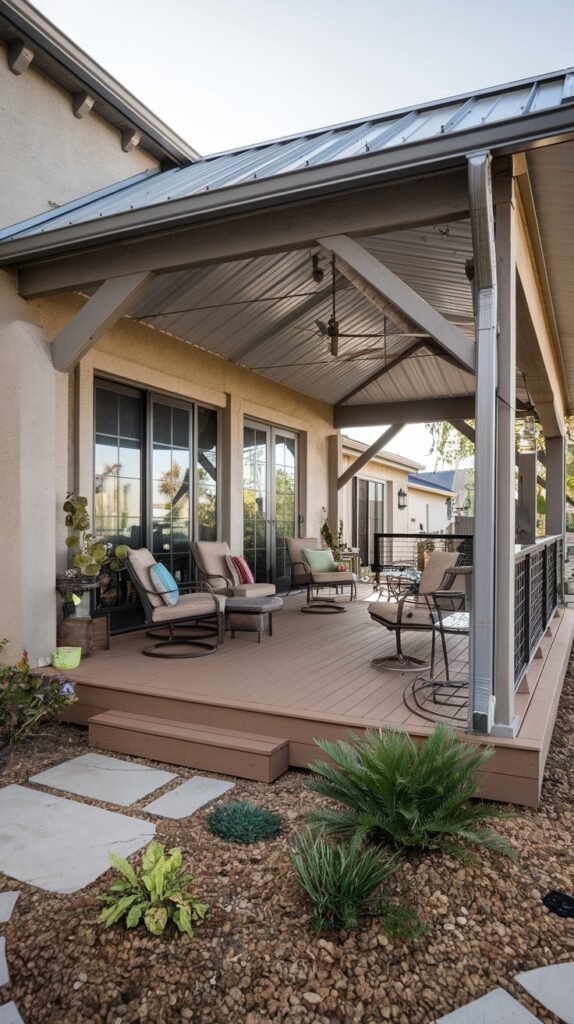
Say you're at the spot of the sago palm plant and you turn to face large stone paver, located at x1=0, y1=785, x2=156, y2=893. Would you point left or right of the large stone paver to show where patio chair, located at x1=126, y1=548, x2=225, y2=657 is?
right

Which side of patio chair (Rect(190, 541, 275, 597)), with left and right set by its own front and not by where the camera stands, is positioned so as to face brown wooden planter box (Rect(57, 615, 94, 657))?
right

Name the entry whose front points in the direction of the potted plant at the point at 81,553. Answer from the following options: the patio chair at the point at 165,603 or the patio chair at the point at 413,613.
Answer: the patio chair at the point at 413,613

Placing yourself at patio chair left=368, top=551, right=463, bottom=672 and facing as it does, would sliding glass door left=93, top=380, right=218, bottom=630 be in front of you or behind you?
in front

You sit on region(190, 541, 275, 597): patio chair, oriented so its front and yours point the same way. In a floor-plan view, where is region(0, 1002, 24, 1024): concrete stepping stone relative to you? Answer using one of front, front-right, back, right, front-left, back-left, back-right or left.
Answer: front-right

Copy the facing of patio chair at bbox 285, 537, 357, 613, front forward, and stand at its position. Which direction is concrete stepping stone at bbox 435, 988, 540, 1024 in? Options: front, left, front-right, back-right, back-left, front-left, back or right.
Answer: front-right

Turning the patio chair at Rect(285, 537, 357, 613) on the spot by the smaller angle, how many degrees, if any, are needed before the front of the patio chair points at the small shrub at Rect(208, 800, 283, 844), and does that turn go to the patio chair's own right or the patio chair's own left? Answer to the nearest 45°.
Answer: approximately 45° to the patio chair's own right

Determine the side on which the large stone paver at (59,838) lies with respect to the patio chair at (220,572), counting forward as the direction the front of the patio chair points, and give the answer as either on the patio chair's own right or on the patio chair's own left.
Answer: on the patio chair's own right

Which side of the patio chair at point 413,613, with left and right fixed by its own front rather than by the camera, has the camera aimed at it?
left

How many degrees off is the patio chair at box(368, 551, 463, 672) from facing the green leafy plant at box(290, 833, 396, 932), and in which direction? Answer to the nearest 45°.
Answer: approximately 90° to its left

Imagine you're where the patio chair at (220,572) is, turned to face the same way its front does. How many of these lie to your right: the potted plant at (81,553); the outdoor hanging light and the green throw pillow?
1
